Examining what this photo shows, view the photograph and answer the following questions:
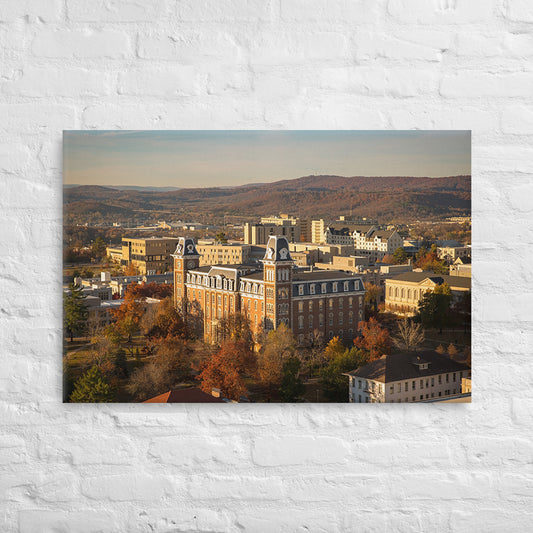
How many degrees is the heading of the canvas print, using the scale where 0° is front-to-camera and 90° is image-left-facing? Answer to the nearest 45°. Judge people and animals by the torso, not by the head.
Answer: approximately 0°
